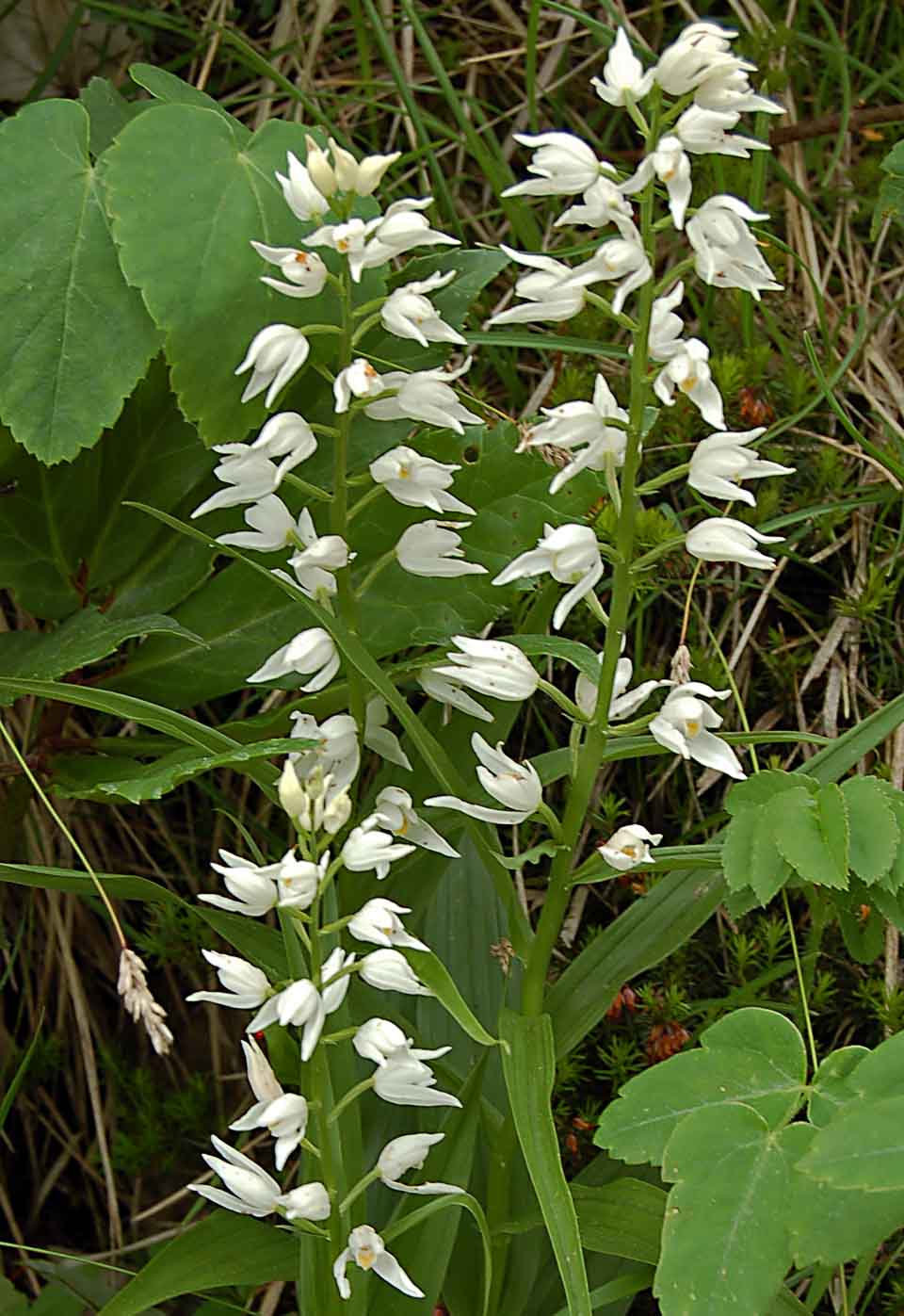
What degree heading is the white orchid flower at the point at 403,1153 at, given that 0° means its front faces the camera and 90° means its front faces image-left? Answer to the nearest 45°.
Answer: approximately 270°
